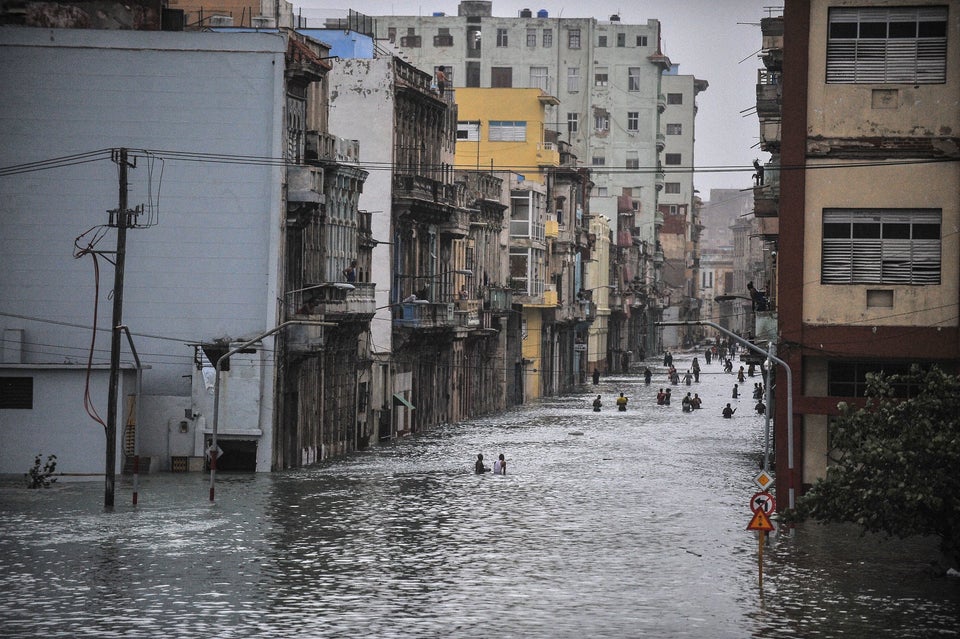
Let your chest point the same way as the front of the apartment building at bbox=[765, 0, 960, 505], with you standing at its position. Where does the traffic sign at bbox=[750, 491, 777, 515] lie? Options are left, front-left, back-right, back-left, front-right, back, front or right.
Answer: front

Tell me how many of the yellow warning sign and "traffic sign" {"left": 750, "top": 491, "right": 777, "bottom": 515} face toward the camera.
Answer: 2

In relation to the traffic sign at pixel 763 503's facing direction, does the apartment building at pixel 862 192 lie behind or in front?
behind

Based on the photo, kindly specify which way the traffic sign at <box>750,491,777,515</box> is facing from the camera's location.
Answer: facing the viewer

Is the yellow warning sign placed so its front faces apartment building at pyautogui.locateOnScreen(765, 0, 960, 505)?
no

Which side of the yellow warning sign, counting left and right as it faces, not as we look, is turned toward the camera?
front
